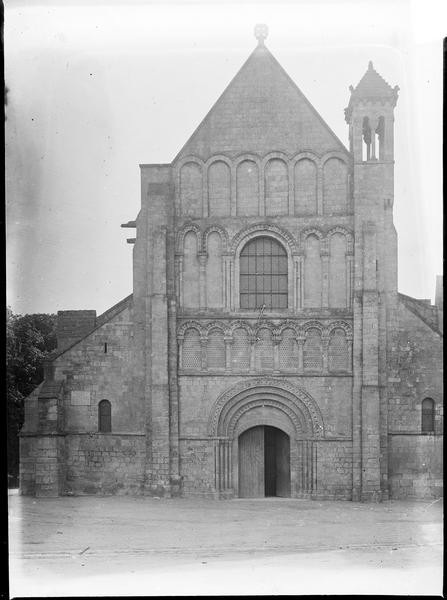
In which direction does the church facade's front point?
toward the camera

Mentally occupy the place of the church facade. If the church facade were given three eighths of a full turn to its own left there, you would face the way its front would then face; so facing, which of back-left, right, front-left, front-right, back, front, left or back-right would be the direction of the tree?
left
